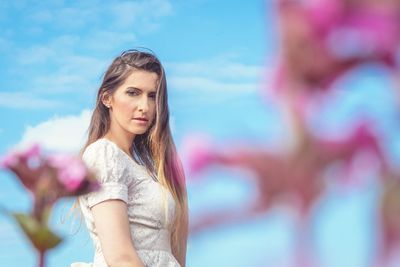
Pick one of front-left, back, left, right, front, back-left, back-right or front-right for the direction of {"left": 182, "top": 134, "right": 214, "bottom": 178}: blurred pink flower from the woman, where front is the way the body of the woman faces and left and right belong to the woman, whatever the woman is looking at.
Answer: front-right

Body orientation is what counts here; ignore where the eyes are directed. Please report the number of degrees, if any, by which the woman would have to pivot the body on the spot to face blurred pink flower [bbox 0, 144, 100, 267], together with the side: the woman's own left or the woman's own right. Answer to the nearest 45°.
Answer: approximately 45° to the woman's own right

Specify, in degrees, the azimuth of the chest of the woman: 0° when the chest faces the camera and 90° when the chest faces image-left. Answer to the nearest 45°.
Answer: approximately 315°
